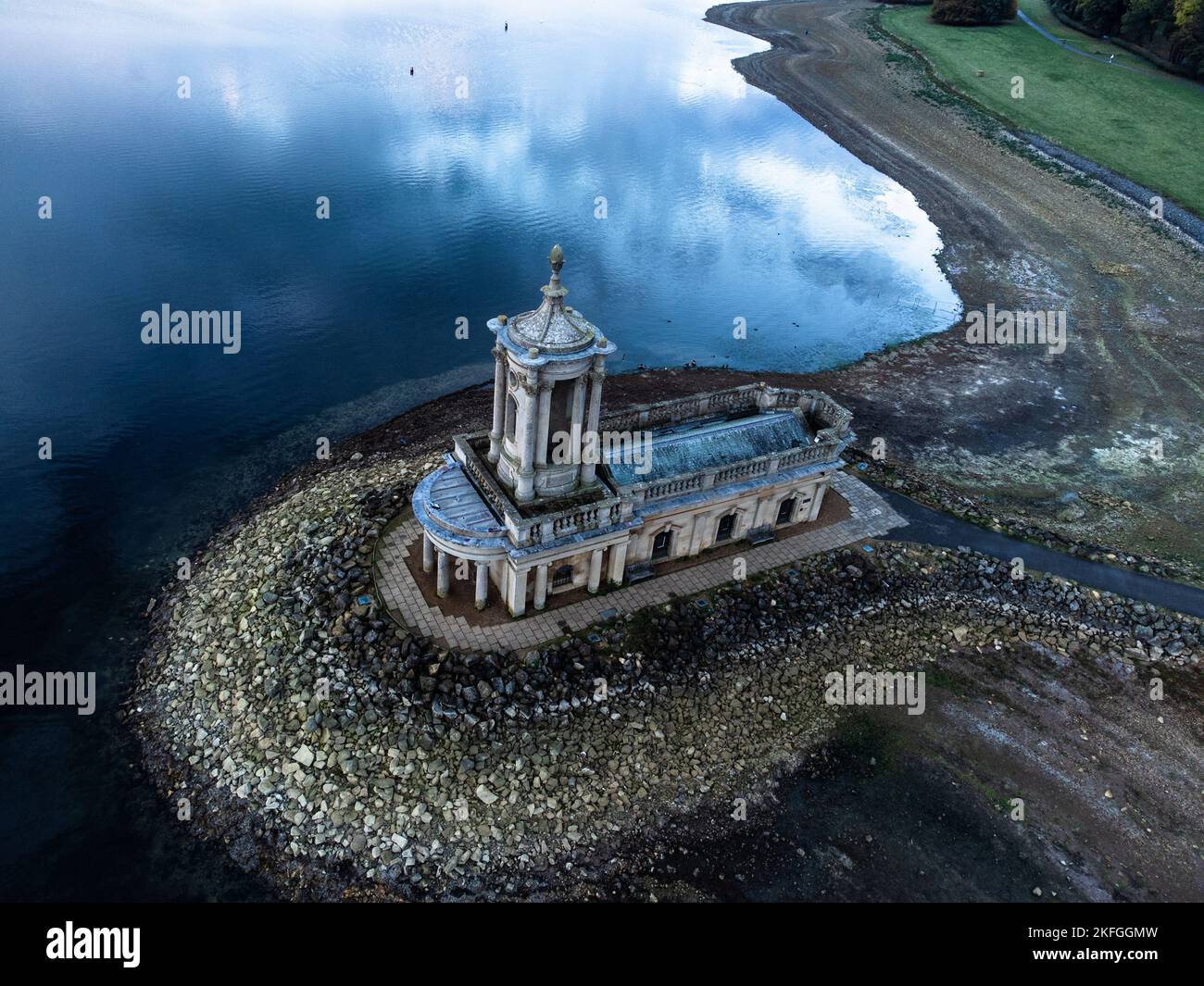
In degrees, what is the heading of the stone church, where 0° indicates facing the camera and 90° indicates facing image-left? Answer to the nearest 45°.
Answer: approximately 45°
